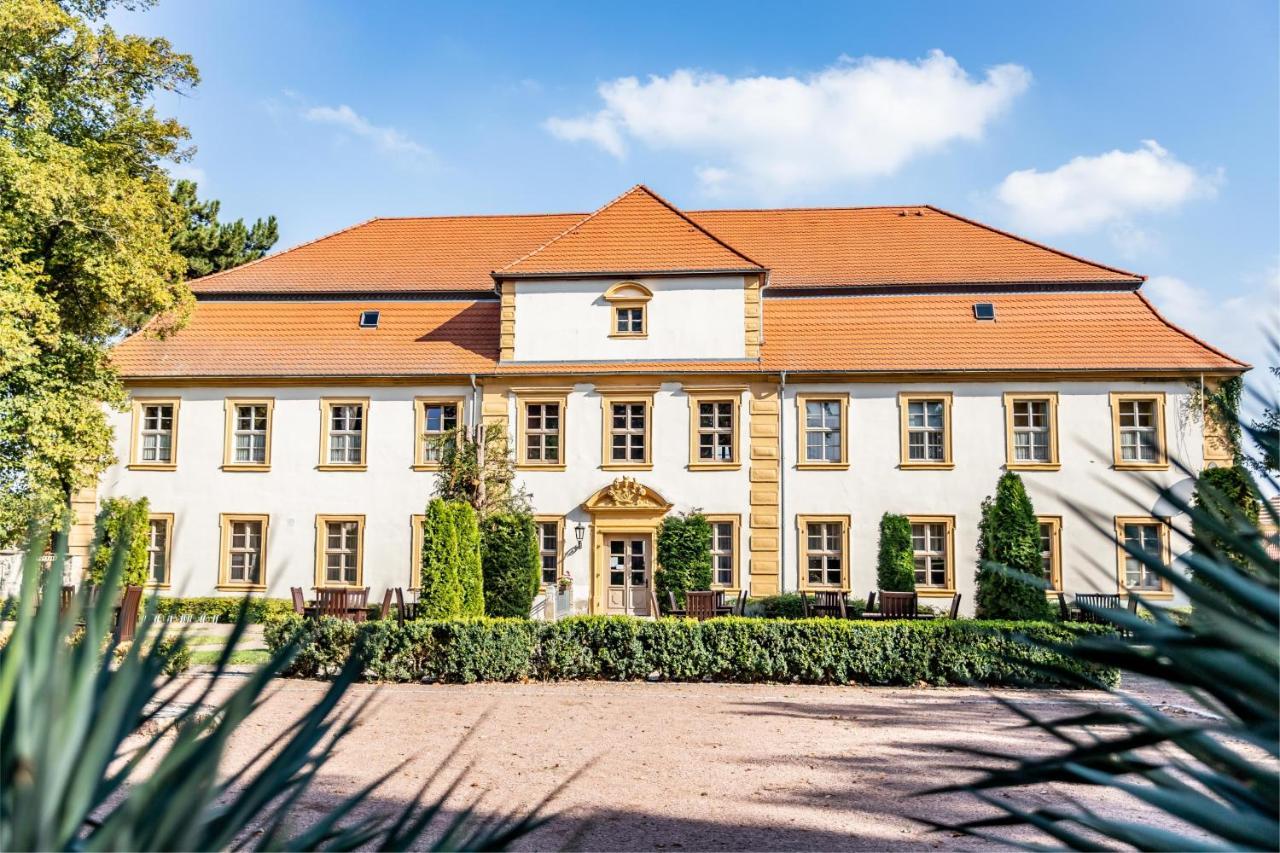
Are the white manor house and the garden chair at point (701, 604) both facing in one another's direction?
yes

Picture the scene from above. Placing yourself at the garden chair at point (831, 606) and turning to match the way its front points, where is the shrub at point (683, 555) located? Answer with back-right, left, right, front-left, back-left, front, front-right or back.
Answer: front-left

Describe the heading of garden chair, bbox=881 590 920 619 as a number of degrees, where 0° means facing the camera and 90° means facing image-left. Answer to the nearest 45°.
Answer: approximately 180°

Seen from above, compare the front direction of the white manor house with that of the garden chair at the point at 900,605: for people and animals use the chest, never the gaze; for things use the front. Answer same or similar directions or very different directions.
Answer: very different directions

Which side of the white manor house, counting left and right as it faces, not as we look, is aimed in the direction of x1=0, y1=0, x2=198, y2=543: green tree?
right

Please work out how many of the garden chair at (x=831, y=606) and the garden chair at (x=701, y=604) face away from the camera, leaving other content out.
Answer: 2

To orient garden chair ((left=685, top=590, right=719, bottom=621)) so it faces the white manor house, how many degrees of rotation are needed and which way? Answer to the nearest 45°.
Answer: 0° — it already faces it

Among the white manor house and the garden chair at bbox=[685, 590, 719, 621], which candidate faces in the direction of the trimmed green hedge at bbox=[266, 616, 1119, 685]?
the white manor house

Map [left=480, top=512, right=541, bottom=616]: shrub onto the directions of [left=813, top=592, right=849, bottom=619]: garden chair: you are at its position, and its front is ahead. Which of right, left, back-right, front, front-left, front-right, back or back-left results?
left

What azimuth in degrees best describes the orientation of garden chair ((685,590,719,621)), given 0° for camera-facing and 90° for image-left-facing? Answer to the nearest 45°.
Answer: approximately 180°
